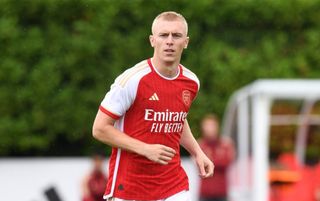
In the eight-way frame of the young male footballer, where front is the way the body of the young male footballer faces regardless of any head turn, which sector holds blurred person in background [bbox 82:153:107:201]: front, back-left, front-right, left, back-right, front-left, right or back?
back-left

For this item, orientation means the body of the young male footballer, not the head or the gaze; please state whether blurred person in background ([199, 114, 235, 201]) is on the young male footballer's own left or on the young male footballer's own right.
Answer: on the young male footballer's own left
